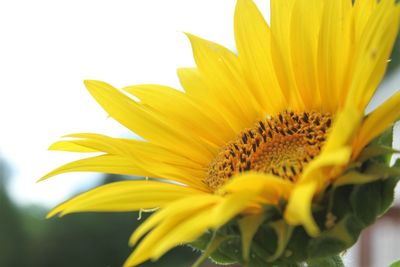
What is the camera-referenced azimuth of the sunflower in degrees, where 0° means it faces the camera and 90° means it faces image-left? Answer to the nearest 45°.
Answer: approximately 45°
